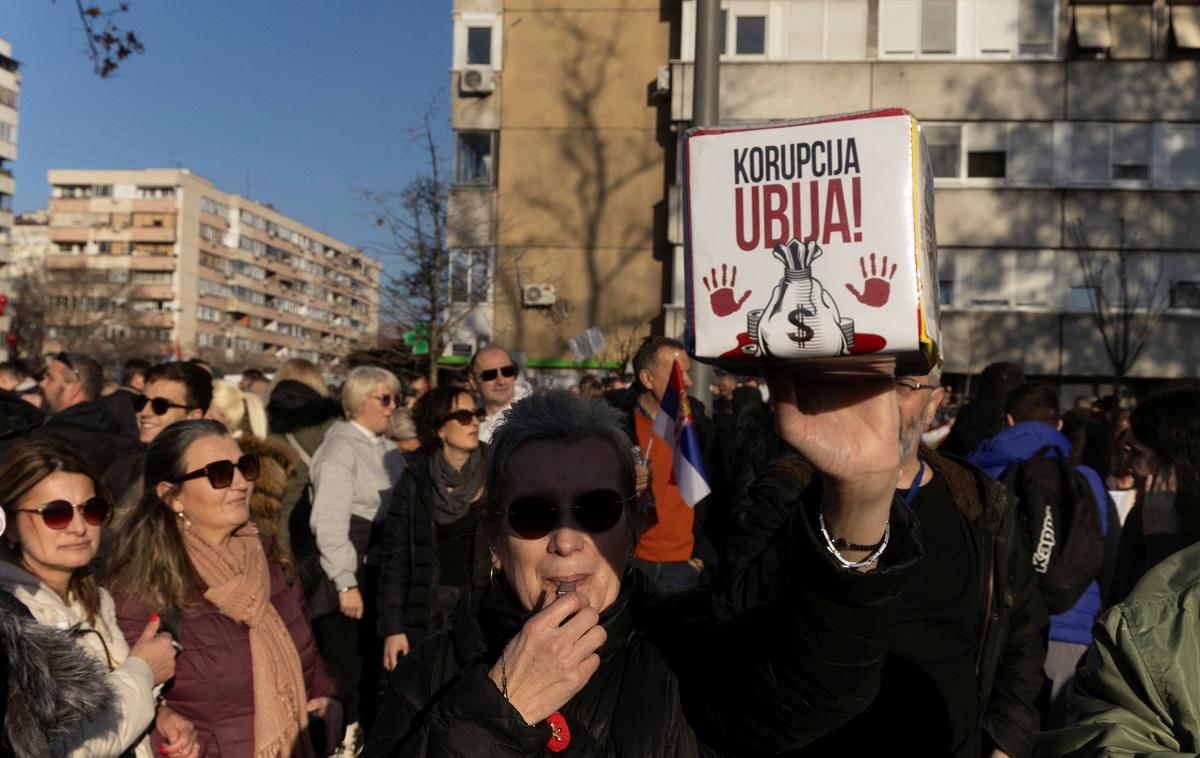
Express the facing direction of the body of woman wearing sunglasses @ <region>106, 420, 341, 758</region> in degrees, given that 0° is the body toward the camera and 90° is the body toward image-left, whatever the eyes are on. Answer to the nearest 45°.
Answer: approximately 315°

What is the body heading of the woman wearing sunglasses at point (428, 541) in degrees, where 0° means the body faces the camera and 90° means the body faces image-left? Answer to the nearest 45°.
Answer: approximately 315°

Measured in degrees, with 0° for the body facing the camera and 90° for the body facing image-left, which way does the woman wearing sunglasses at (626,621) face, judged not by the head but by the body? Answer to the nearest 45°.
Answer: approximately 0°
